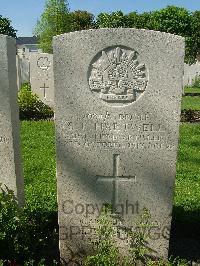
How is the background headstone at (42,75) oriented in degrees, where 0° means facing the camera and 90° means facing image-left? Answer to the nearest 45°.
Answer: approximately 0°

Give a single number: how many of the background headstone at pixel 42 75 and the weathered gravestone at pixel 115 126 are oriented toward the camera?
2

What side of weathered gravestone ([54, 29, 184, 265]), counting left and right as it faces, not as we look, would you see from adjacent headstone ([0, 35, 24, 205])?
right

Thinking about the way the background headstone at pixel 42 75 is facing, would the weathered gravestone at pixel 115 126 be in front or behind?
in front

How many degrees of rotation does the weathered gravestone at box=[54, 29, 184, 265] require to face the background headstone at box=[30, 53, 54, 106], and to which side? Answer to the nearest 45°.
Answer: approximately 180°

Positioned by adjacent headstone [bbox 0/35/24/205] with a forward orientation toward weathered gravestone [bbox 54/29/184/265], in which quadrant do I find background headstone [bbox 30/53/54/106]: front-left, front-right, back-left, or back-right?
back-left

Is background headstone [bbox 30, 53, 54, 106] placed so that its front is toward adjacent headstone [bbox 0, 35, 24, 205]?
yes
